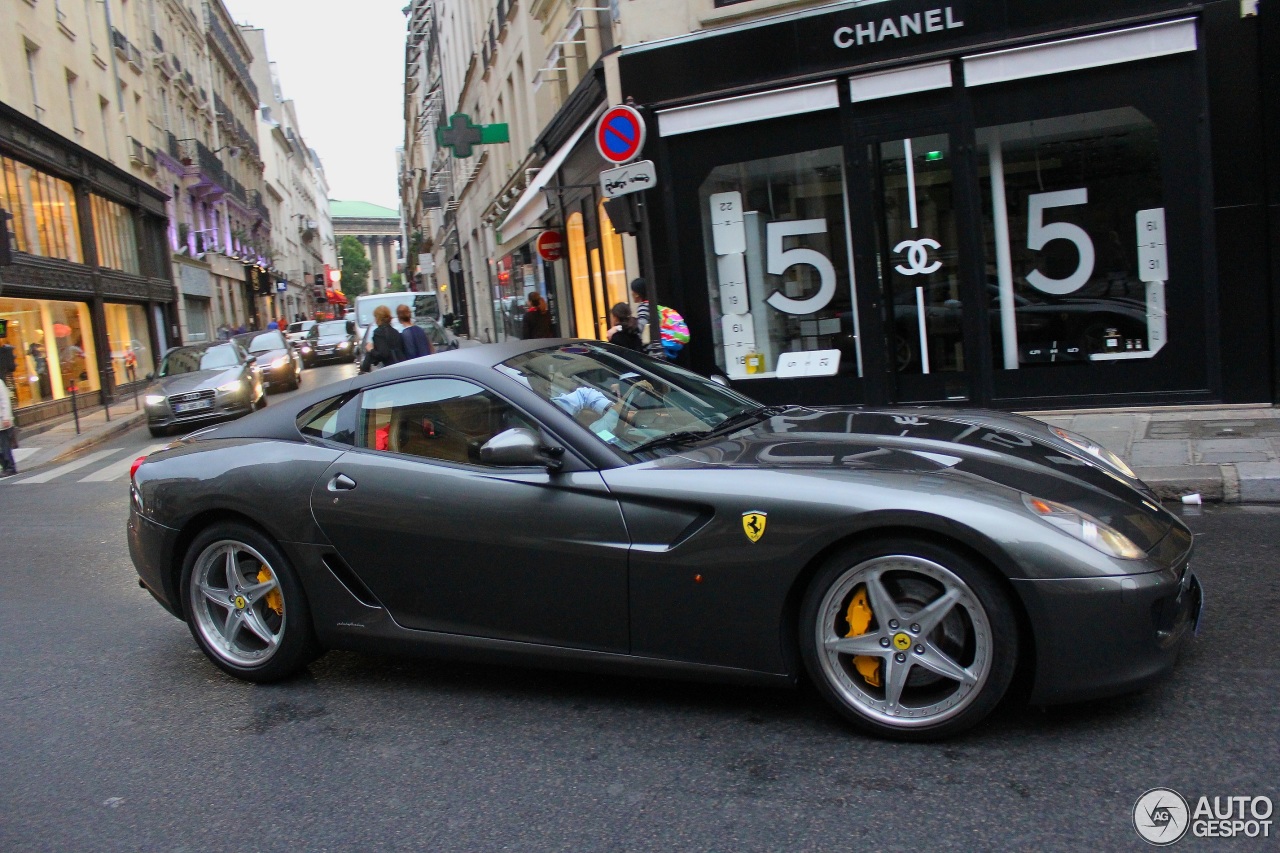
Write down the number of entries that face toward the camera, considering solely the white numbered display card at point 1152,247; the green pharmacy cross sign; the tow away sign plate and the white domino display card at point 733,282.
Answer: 4

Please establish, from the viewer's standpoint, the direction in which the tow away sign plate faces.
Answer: facing the viewer

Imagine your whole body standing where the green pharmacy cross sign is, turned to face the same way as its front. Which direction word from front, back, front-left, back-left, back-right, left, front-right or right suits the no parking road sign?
front

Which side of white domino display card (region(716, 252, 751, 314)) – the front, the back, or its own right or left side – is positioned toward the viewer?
front

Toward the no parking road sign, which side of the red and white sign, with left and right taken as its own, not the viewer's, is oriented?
front

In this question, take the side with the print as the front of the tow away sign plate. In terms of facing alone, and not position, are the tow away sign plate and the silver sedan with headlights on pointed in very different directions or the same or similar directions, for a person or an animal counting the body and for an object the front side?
same or similar directions

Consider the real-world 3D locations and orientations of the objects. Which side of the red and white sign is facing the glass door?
front

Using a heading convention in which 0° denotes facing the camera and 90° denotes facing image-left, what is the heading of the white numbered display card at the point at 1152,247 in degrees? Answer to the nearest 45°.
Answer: approximately 0°

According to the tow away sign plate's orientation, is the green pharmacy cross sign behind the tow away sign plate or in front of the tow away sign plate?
behind

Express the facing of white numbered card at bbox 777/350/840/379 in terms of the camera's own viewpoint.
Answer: facing the viewer

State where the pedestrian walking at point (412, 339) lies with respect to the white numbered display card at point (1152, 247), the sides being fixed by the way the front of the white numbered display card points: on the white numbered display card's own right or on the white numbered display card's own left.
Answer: on the white numbered display card's own right
